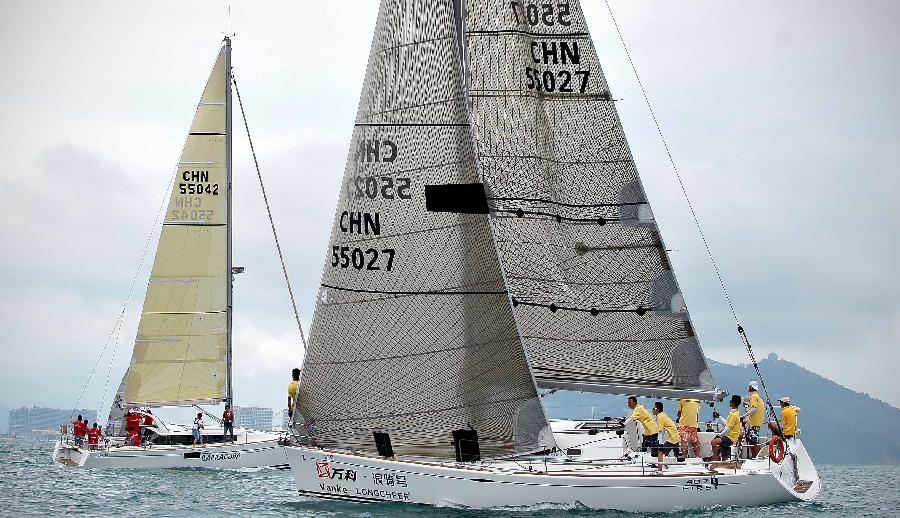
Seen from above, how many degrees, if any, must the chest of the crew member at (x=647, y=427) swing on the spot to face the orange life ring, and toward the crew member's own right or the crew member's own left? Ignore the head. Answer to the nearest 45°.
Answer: approximately 135° to the crew member's own right

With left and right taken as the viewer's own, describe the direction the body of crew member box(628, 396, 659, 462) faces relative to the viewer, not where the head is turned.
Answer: facing to the left of the viewer

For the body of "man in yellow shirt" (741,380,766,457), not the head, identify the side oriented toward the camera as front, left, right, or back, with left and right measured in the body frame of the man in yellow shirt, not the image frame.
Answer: left

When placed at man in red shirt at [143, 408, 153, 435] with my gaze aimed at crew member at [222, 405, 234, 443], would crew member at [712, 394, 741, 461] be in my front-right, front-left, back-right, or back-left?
front-right

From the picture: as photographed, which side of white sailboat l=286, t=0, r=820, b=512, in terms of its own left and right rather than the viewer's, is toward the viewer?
left

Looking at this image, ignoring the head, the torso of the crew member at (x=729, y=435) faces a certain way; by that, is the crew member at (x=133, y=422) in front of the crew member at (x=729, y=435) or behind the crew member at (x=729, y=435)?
in front
